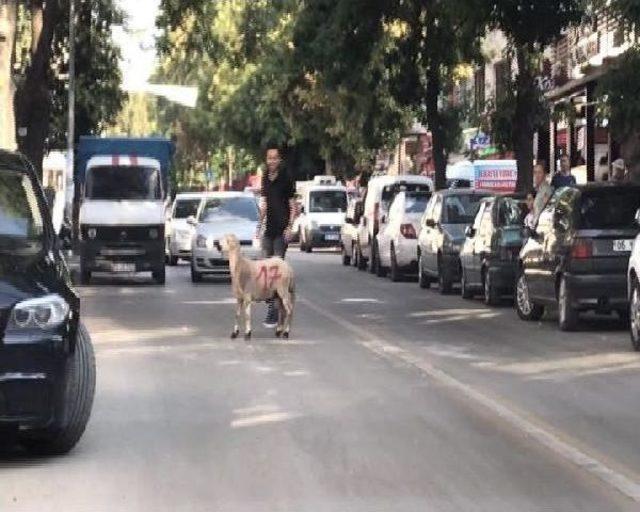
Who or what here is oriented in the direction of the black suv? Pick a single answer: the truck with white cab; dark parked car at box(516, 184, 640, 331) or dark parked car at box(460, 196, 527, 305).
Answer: the truck with white cab

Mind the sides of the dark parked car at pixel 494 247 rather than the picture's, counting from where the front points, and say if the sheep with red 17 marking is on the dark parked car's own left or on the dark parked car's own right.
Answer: on the dark parked car's own left

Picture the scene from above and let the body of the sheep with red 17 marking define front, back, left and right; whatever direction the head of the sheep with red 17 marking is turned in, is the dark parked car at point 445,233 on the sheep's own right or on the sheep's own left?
on the sheep's own right

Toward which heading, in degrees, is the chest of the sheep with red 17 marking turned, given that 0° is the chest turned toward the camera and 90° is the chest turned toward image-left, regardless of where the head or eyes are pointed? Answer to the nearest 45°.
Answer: approximately 90°

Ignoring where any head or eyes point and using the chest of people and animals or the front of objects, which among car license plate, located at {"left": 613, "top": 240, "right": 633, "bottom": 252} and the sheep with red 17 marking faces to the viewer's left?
the sheep with red 17 marking

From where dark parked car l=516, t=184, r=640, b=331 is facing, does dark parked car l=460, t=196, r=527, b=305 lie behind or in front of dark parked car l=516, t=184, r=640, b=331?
in front

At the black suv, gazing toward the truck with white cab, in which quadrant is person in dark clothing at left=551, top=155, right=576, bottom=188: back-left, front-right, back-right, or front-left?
front-right

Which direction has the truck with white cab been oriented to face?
toward the camera

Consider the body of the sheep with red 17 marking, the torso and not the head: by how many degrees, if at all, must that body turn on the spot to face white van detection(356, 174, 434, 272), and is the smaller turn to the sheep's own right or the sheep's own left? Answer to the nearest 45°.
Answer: approximately 90° to the sheep's own right

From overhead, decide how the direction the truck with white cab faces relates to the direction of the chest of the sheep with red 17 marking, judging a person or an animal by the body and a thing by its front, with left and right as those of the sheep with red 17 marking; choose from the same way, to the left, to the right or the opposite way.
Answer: to the left

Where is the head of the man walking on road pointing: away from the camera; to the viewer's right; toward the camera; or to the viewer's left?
toward the camera
